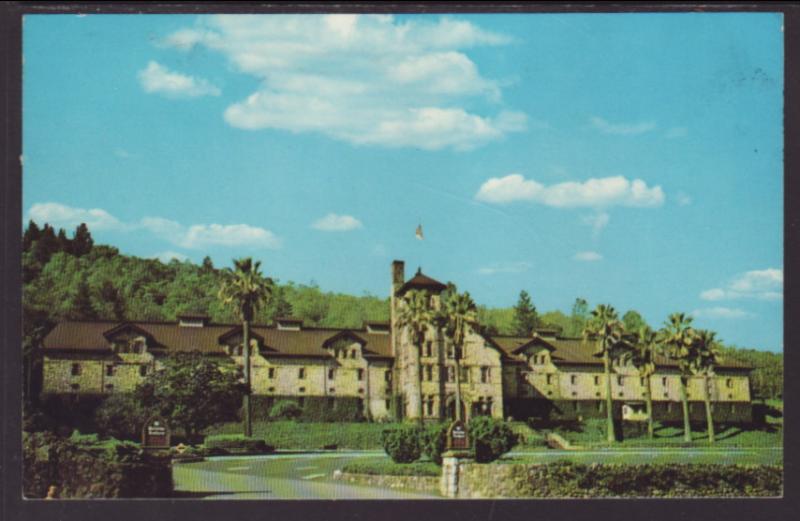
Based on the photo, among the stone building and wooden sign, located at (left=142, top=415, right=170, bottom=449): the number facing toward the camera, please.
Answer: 2

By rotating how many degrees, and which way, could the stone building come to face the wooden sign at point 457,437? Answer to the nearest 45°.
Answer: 0° — it already faces it

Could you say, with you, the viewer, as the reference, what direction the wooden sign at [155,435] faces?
facing the viewer

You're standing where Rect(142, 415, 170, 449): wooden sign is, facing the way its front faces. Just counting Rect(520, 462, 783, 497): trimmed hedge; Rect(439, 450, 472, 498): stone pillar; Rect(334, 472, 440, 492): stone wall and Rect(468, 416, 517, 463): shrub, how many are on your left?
4

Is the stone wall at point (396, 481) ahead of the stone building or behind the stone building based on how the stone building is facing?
ahead

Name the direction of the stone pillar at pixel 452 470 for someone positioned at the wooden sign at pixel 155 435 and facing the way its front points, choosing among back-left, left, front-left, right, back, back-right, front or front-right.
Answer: left

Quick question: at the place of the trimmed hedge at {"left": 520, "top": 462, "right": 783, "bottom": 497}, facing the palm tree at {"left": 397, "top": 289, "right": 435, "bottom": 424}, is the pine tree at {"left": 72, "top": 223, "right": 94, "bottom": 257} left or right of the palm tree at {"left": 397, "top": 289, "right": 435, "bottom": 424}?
left

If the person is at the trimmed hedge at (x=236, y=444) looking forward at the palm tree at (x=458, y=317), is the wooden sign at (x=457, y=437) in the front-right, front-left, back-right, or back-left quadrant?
front-right

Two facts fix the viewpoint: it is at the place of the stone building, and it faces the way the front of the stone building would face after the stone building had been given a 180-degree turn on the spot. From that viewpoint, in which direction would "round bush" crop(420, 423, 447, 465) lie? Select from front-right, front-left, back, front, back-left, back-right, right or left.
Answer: back

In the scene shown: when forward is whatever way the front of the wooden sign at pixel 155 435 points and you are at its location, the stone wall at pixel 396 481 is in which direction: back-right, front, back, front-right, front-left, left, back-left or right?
left

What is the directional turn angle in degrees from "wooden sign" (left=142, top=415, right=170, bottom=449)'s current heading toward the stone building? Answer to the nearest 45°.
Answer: approximately 135° to its left
